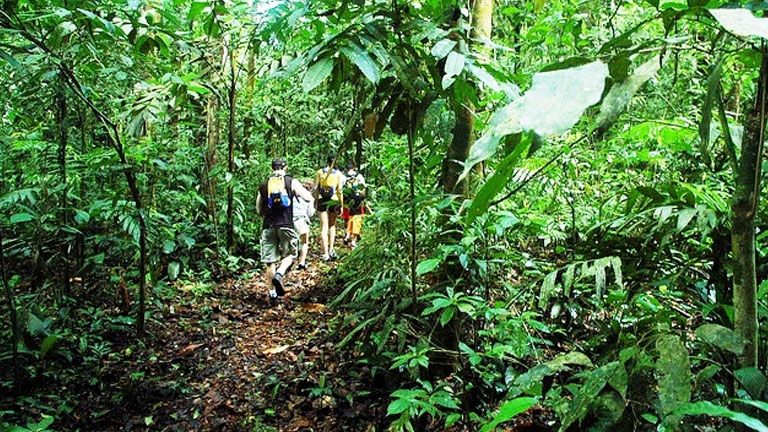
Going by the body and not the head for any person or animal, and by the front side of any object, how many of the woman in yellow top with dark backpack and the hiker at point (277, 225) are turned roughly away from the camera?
2

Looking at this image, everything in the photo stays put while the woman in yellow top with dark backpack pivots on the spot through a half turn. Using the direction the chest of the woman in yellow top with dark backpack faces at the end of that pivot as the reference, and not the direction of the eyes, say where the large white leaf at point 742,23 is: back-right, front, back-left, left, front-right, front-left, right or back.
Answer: front

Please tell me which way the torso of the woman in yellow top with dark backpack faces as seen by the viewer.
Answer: away from the camera

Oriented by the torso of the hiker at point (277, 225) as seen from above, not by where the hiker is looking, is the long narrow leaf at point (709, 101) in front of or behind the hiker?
behind

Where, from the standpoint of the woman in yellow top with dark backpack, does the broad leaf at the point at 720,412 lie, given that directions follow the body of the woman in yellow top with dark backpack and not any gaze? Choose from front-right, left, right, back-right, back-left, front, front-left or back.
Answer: back

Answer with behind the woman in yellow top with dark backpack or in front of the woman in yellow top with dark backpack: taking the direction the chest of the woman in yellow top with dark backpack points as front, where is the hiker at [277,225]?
behind

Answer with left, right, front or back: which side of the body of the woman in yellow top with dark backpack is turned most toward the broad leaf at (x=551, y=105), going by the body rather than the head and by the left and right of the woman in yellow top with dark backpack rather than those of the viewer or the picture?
back

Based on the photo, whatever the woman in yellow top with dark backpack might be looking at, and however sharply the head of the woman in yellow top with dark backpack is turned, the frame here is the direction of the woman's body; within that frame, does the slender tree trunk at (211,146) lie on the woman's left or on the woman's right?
on the woman's left

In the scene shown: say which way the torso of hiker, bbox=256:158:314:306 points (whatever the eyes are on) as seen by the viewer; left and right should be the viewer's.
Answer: facing away from the viewer

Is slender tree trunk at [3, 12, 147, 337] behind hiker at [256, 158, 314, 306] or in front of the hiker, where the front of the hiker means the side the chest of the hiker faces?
behind
